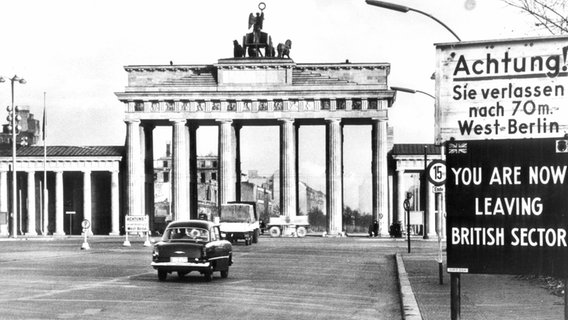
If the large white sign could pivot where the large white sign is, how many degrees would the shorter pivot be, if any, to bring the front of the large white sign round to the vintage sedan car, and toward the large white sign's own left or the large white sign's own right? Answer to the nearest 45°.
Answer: approximately 135° to the large white sign's own right

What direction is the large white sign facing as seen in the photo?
toward the camera
